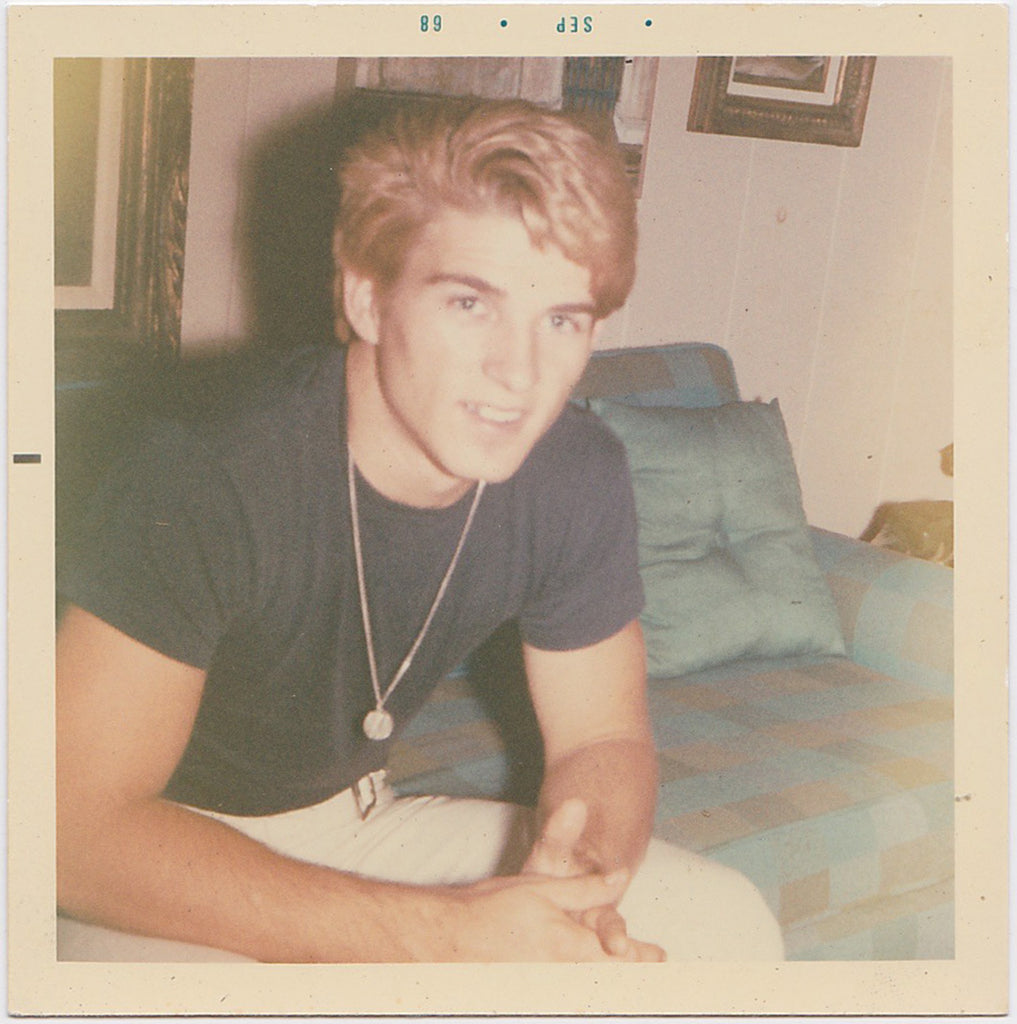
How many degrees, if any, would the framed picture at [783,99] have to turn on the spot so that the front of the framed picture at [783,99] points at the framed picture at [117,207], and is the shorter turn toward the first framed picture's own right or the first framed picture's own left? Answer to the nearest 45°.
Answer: approximately 45° to the first framed picture's own right

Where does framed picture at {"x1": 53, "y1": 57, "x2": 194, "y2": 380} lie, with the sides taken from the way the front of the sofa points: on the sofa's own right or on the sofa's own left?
on the sofa's own right

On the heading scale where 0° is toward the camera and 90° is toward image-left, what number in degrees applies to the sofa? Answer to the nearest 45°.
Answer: approximately 315°

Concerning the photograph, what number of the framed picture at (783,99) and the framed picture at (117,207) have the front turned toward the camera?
2

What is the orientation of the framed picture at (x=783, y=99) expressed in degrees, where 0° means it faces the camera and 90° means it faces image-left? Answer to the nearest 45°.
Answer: approximately 0°

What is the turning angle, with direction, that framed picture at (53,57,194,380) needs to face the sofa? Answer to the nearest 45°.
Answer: approximately 90° to its left

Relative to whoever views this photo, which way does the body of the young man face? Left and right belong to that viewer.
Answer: facing the viewer and to the right of the viewer

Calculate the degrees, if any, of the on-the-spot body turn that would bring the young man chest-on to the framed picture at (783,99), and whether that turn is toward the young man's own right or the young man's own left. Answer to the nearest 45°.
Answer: approximately 90° to the young man's own left
